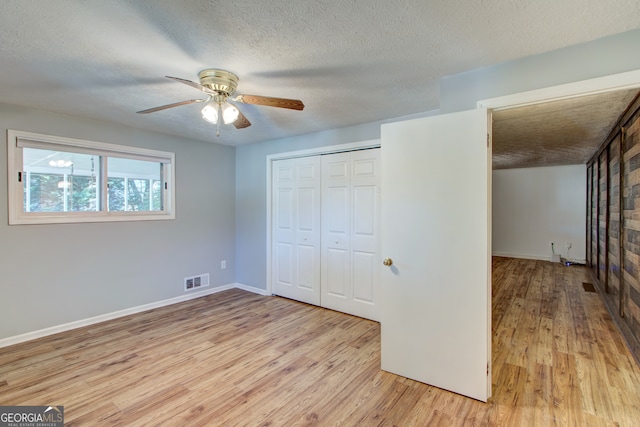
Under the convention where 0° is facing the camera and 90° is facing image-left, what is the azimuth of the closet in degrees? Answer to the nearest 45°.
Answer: approximately 45°

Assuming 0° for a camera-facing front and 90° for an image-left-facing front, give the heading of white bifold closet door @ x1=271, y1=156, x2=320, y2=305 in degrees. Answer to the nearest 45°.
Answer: approximately 45°

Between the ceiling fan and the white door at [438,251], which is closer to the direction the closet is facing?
the ceiling fan

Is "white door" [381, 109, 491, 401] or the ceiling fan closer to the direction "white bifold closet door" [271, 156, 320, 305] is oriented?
the ceiling fan

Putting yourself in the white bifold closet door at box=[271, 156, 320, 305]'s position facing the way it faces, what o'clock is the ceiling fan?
The ceiling fan is roughly at 11 o'clock from the white bifold closet door.

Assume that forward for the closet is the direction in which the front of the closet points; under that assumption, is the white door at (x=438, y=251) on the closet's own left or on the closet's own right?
on the closet's own left

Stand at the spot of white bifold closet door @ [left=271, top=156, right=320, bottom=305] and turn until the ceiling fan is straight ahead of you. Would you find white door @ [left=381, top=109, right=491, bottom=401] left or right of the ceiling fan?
left
